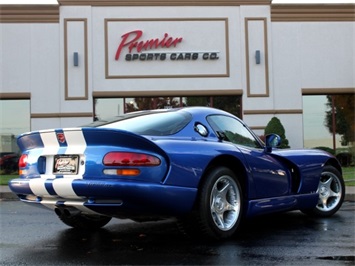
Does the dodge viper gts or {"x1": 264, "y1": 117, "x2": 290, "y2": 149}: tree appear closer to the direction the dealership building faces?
the dodge viper gts

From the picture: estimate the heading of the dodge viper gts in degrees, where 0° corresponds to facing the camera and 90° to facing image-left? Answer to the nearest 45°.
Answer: approximately 225°

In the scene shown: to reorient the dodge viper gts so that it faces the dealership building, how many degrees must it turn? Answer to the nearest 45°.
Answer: approximately 45° to its left

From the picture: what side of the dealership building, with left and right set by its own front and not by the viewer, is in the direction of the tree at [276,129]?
left

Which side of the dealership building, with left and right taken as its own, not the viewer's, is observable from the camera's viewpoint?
front

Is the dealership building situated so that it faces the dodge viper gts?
yes

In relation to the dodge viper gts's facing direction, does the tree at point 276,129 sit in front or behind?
in front

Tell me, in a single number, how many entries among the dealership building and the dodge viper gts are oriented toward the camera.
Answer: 1

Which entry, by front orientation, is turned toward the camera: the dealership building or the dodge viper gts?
the dealership building
